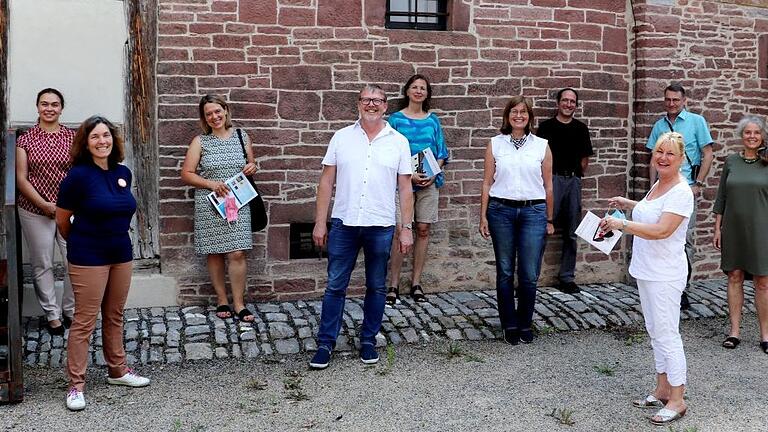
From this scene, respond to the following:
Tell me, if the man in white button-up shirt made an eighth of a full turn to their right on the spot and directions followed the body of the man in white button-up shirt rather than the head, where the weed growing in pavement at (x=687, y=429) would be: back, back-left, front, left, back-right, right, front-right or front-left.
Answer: left

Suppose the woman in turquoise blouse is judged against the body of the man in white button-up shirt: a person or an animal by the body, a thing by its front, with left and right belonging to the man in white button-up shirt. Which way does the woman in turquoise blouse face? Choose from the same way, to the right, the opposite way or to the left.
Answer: the same way

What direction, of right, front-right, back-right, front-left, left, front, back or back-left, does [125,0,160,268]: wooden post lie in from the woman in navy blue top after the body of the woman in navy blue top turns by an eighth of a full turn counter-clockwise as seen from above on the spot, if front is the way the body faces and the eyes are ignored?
left

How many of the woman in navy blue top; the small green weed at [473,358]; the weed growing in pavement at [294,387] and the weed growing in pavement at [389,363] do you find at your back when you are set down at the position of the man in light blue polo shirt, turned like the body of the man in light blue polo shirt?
0

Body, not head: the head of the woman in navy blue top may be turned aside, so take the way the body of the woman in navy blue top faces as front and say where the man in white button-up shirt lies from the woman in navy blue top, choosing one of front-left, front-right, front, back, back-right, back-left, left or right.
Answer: front-left

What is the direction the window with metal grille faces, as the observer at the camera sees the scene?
facing the viewer

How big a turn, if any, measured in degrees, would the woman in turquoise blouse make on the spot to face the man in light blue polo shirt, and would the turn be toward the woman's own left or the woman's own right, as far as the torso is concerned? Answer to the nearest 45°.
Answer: approximately 90° to the woman's own left

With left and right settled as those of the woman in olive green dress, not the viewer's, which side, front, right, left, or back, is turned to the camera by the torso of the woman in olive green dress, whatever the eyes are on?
front

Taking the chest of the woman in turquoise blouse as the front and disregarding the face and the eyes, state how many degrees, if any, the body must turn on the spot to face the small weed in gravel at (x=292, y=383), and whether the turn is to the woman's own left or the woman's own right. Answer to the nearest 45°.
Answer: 0° — they already face it

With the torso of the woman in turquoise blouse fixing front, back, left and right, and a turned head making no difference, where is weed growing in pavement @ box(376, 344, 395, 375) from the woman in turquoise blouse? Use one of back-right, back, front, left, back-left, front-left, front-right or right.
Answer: front

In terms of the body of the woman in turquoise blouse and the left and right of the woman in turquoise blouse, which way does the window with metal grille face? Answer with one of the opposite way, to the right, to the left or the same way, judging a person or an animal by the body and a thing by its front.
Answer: the same way

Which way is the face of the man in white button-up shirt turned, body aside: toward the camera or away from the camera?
toward the camera

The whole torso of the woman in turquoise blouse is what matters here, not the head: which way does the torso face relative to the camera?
toward the camera

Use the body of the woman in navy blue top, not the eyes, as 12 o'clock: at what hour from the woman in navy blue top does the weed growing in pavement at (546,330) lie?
The weed growing in pavement is roughly at 10 o'clock from the woman in navy blue top.

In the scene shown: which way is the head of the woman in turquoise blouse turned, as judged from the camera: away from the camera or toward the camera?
toward the camera

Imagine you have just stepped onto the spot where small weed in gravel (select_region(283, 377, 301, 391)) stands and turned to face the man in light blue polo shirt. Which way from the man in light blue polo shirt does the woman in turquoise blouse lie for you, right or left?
left
